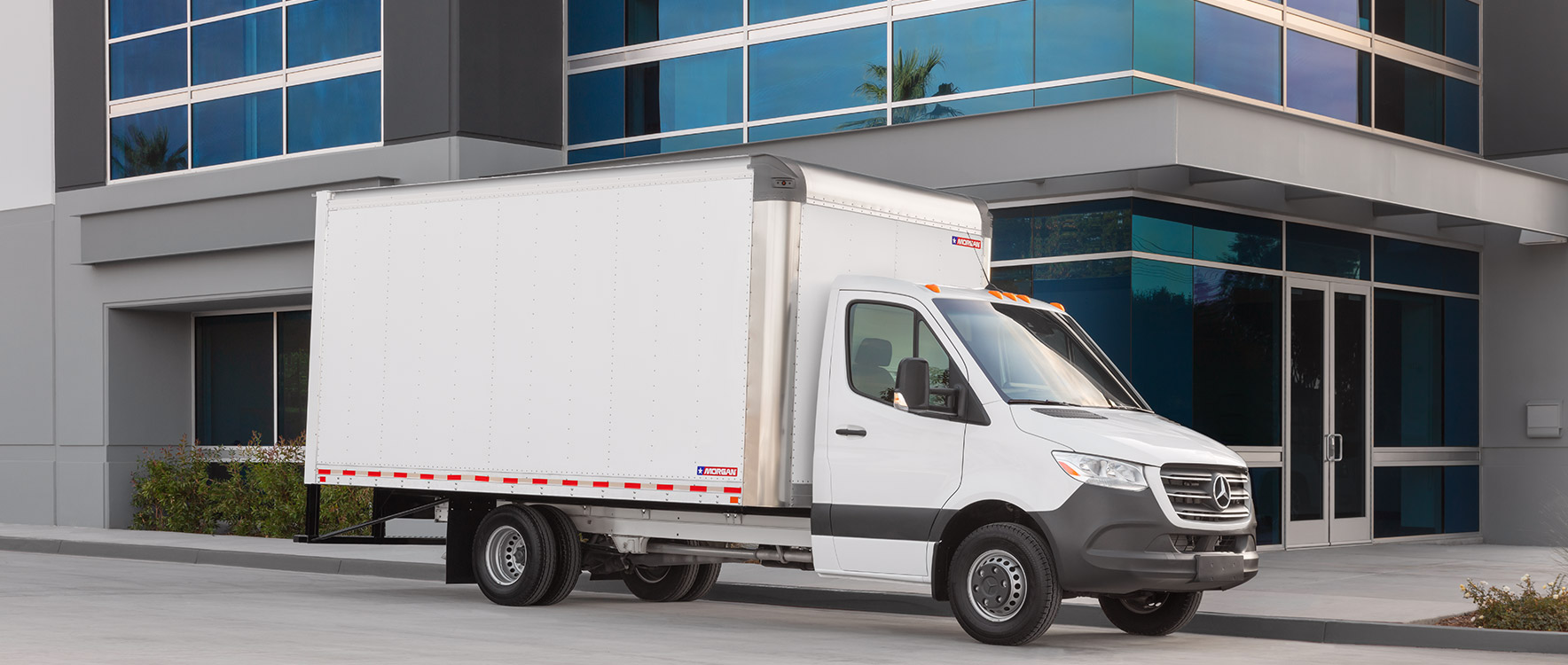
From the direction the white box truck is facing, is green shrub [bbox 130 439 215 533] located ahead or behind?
behind

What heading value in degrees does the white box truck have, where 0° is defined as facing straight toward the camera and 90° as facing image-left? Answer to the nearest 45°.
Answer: approximately 315°

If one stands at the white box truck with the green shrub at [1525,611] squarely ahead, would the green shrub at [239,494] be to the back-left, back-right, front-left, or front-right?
back-left

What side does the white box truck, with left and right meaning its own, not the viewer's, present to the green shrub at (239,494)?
back
